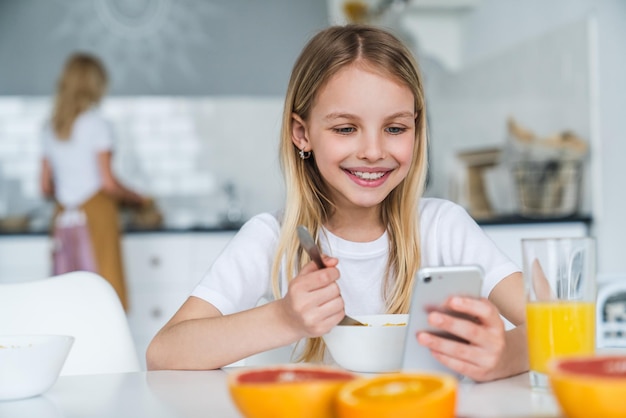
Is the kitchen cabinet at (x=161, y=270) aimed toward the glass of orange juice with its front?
yes

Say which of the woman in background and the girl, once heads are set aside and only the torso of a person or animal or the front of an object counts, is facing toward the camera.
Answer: the girl

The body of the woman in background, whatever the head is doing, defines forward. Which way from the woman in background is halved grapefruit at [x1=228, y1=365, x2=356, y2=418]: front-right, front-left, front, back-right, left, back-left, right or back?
back-right

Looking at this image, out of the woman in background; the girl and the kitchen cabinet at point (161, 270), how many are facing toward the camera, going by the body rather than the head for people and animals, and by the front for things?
2

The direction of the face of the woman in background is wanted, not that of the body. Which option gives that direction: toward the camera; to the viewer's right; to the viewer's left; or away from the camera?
away from the camera

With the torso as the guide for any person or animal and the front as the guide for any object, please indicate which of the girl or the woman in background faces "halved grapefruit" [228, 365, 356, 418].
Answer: the girl

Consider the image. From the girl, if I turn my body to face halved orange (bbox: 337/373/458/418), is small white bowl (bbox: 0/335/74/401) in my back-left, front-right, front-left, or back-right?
front-right

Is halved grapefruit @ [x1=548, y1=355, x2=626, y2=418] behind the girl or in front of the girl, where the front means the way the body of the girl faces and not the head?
in front

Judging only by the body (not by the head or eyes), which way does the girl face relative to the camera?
toward the camera

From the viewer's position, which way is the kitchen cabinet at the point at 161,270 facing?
facing the viewer

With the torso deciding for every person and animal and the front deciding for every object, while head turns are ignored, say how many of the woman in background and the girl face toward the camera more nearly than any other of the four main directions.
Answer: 1

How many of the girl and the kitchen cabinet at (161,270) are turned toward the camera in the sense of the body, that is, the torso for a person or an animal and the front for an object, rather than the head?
2

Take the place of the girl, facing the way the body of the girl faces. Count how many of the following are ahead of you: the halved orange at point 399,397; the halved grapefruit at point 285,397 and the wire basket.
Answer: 2

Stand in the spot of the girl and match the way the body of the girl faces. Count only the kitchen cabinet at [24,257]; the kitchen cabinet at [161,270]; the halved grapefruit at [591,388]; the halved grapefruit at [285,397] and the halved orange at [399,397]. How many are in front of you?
3

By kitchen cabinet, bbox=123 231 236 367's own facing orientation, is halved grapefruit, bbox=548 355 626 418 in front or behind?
in front

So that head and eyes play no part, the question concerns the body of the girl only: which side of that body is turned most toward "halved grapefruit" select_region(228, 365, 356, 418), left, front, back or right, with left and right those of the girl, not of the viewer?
front

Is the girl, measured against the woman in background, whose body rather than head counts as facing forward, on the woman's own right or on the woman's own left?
on the woman's own right

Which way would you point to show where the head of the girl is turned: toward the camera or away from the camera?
toward the camera

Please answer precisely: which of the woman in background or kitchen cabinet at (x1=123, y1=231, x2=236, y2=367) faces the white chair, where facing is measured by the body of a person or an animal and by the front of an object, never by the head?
the kitchen cabinet
